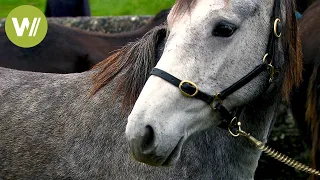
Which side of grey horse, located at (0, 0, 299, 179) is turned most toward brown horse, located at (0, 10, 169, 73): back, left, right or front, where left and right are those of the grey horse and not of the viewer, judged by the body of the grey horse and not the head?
left

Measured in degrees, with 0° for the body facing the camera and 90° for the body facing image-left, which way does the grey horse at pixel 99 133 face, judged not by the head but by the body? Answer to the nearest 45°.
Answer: approximately 270°
